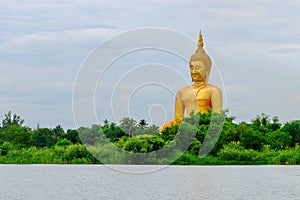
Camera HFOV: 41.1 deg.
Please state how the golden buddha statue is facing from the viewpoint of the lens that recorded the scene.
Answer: facing the viewer and to the left of the viewer

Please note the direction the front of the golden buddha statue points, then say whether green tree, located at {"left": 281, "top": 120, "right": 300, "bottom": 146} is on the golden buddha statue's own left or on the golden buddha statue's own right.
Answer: on the golden buddha statue's own left

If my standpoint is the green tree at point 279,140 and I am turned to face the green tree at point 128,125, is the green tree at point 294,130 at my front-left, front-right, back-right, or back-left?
back-right

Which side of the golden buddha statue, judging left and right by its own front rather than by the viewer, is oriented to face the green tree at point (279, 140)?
left
